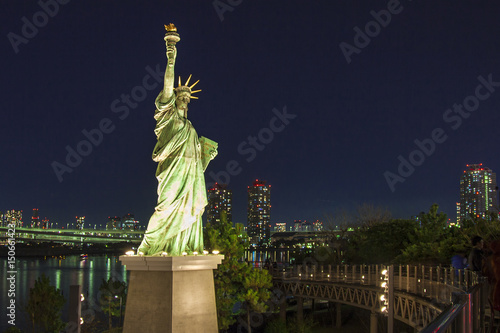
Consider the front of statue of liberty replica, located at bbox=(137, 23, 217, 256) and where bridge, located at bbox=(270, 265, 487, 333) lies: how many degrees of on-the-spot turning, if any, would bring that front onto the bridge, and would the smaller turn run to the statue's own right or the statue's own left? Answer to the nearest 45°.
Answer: approximately 45° to the statue's own left

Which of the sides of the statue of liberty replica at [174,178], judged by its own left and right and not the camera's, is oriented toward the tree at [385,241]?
left

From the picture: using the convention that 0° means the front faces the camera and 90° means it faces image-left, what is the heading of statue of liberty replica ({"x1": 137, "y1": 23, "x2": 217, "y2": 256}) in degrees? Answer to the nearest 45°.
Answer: approximately 315°

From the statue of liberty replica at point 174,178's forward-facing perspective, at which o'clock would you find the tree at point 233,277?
The tree is roughly at 8 o'clock from the statue of liberty replica.
